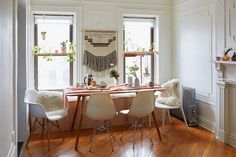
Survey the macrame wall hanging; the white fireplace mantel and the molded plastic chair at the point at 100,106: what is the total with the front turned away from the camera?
1

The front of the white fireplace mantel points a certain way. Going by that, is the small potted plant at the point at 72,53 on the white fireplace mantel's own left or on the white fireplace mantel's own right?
on the white fireplace mantel's own right

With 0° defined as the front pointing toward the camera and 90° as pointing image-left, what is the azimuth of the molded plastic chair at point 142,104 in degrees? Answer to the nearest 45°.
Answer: approximately 135°

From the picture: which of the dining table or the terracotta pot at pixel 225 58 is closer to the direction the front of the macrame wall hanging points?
the dining table

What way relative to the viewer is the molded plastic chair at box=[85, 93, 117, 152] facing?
away from the camera

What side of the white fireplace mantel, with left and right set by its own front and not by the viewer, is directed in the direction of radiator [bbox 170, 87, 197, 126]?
right

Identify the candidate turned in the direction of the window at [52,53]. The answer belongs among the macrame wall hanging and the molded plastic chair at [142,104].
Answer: the molded plastic chair

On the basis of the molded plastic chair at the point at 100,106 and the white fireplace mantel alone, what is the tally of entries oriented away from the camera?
1

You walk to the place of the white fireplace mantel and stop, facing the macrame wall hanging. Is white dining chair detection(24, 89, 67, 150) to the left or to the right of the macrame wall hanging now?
left

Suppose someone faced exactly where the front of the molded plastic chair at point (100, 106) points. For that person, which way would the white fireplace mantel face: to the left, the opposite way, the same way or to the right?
to the left

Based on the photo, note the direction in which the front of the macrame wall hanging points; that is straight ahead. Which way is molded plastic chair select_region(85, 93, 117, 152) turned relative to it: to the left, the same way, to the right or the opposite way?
the opposite way

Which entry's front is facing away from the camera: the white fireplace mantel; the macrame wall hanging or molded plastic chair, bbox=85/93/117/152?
the molded plastic chair

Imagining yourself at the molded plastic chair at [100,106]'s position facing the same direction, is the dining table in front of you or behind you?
in front
